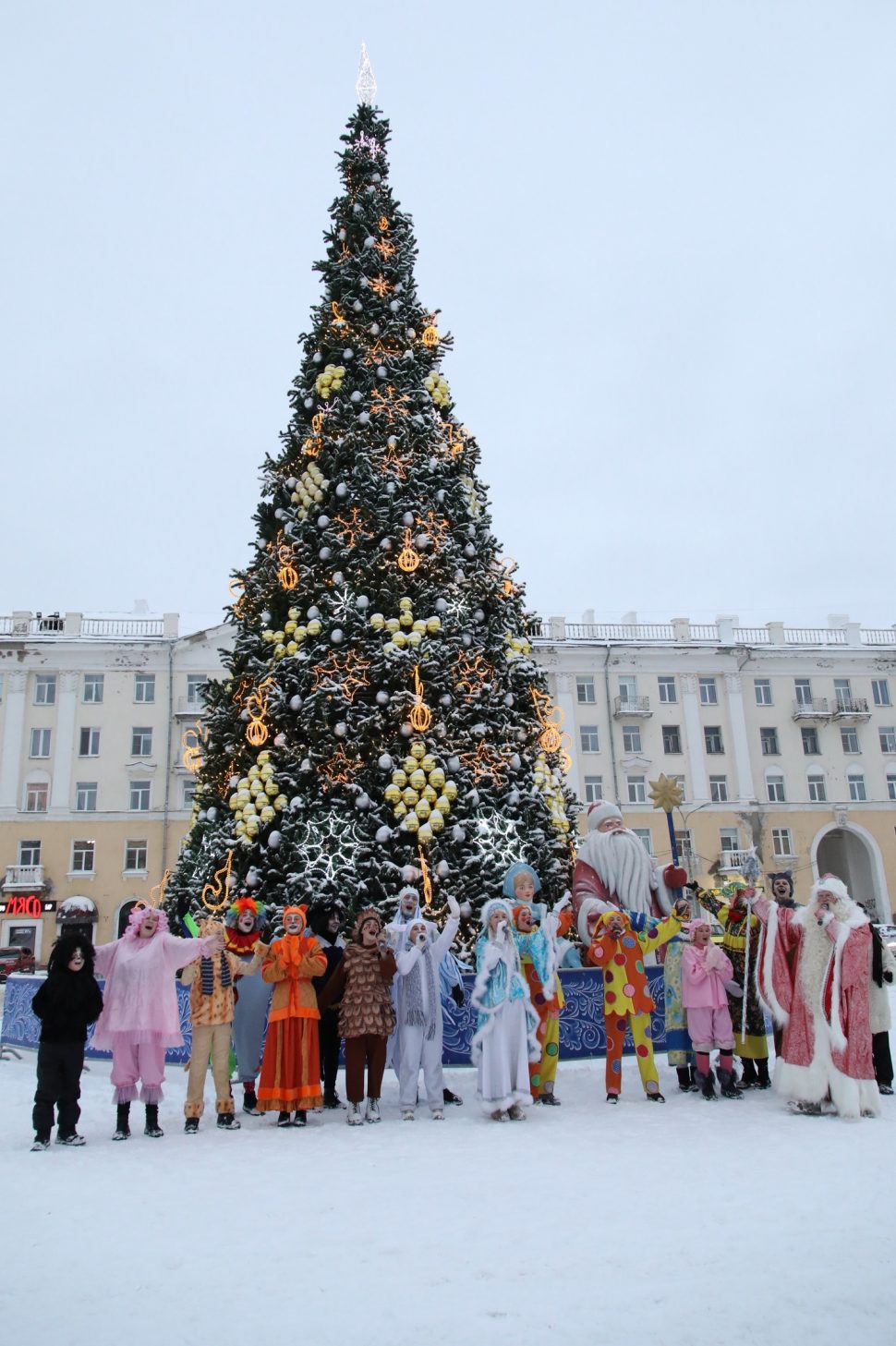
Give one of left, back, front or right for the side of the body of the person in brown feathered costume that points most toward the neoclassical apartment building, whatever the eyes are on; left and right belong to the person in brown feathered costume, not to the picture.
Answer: back

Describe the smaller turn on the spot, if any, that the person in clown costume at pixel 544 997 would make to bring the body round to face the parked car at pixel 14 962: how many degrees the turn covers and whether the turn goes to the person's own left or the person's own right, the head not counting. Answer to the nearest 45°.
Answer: approximately 135° to the person's own right

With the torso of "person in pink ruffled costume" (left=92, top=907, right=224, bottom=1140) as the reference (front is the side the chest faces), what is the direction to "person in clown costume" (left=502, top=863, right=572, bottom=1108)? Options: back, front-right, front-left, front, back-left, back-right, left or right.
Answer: left
